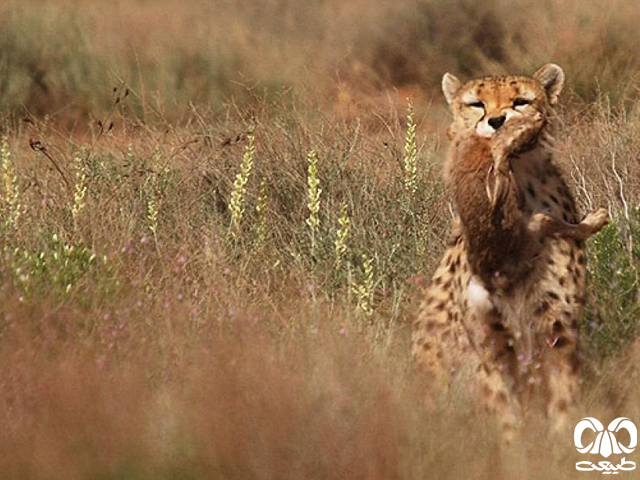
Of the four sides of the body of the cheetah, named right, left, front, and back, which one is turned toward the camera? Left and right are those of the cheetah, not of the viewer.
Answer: front
